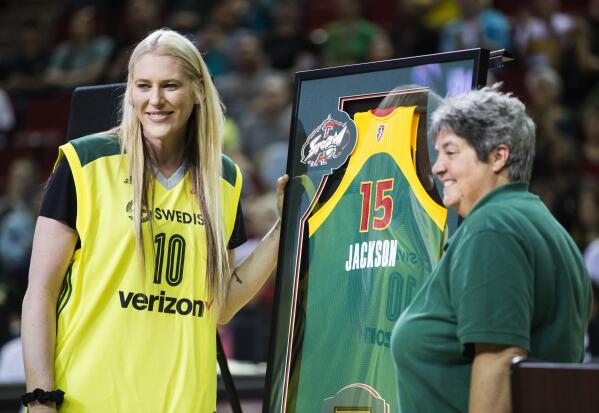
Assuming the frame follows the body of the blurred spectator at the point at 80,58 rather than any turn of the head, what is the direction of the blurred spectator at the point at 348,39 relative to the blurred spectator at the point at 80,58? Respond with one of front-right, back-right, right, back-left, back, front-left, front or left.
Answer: front-left

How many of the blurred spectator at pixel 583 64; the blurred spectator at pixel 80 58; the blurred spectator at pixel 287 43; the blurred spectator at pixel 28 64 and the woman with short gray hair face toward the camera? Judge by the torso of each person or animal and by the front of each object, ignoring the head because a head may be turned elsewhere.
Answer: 4

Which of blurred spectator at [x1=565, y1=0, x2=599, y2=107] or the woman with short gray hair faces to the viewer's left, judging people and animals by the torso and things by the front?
the woman with short gray hair

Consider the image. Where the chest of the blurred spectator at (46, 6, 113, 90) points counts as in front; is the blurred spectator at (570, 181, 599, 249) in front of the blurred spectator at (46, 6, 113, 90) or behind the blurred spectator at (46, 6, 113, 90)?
in front

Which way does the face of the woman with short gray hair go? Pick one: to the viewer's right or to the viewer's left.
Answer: to the viewer's left

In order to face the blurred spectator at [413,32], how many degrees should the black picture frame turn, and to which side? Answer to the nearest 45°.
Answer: approximately 135° to its right

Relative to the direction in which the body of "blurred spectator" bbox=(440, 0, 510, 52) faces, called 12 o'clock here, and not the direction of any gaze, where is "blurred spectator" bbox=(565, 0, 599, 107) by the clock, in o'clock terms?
"blurred spectator" bbox=(565, 0, 599, 107) is roughly at 9 o'clock from "blurred spectator" bbox=(440, 0, 510, 52).

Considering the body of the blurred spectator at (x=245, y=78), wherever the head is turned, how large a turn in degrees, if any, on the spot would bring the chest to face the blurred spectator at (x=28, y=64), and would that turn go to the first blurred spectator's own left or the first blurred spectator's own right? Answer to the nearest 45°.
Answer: approximately 135° to the first blurred spectator's own right
